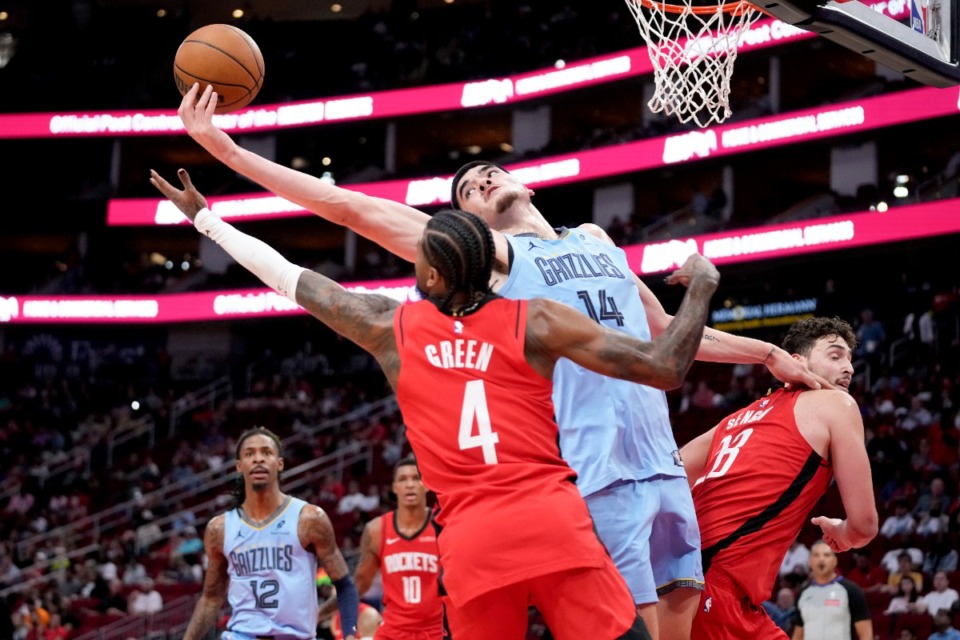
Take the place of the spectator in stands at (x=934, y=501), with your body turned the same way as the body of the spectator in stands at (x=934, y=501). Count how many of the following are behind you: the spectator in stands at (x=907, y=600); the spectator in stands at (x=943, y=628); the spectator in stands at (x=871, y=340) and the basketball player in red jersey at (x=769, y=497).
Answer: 1

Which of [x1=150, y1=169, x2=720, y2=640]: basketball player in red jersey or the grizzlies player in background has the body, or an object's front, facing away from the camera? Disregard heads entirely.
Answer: the basketball player in red jersey

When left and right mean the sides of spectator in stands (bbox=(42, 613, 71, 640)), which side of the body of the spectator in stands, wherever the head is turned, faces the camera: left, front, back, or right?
front

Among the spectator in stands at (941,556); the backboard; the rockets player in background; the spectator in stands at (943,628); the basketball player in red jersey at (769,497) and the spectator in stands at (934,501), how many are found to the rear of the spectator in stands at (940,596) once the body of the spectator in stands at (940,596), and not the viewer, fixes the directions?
2

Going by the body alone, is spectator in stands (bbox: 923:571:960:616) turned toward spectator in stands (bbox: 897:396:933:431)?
no

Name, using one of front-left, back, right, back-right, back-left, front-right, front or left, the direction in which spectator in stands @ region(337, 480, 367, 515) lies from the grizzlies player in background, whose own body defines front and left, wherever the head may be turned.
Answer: back

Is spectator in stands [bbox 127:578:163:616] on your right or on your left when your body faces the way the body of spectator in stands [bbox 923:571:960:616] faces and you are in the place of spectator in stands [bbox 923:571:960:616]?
on your right

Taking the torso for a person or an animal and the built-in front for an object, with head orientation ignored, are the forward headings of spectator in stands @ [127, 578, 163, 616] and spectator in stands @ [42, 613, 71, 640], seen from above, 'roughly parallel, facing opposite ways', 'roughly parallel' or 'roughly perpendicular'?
roughly parallel

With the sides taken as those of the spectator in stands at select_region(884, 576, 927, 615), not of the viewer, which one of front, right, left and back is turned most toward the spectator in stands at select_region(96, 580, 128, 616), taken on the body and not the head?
right

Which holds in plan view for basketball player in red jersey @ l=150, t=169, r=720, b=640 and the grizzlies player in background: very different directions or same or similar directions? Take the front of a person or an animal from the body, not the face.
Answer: very different directions

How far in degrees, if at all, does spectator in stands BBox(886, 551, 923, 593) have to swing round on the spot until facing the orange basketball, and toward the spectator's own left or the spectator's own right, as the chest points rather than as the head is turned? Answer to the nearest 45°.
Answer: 0° — they already face it

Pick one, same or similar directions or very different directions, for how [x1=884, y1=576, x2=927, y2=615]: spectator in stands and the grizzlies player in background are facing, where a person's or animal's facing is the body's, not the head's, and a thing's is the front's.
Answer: same or similar directions

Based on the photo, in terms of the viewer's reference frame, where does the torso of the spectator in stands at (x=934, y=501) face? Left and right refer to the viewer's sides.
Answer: facing the viewer

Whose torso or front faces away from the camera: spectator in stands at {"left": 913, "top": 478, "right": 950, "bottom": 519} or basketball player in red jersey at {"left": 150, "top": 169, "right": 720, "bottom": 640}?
the basketball player in red jersey

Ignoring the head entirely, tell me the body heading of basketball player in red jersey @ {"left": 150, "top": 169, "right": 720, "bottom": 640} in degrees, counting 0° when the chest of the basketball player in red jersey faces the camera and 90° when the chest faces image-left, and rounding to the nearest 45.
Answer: approximately 180°

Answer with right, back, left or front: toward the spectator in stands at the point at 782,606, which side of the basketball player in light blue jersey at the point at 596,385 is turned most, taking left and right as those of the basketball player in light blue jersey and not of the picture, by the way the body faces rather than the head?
back

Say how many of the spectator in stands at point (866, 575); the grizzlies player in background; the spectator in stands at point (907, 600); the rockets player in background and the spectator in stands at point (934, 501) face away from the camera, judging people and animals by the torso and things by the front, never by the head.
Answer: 0

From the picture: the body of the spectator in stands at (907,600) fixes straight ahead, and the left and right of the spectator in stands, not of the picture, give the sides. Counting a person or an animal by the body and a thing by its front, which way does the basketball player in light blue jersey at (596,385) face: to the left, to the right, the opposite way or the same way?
the same way

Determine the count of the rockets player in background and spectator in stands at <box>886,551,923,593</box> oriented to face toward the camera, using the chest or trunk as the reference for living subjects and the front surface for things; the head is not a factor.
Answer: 2

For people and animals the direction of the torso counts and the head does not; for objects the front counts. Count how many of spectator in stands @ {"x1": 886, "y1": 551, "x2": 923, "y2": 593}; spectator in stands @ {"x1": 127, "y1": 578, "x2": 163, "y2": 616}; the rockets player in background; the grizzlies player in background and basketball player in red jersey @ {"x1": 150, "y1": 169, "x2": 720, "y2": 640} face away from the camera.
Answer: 1

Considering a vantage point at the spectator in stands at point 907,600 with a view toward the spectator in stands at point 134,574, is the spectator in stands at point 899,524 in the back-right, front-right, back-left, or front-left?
front-right

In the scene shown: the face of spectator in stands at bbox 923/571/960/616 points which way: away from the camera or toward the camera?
toward the camera
